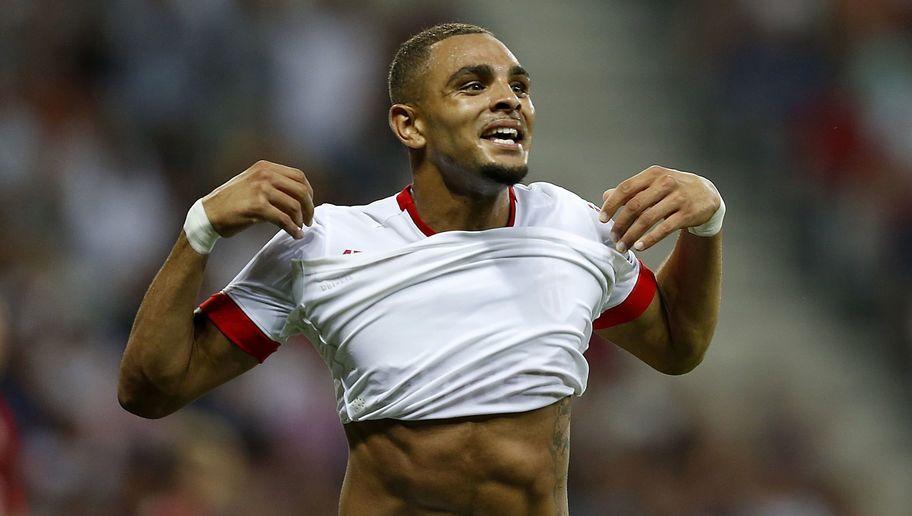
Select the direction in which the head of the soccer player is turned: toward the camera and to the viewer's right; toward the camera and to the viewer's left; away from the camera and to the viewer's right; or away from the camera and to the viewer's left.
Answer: toward the camera and to the viewer's right

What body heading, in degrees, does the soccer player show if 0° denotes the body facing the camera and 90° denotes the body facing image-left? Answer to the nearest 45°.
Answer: approximately 0°
